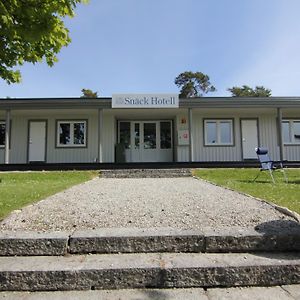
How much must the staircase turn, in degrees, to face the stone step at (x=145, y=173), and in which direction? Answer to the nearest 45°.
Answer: approximately 180°

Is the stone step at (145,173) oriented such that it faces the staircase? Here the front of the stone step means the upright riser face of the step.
yes

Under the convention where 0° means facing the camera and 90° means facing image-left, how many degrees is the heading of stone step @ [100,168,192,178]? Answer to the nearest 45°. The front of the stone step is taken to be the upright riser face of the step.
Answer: approximately 0°

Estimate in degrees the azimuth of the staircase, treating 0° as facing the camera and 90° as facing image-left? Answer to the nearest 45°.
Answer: approximately 0°

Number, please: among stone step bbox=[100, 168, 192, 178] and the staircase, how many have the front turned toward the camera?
2
